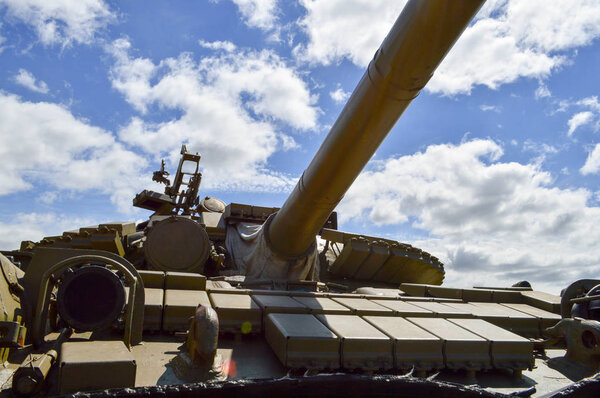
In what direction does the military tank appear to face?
toward the camera
